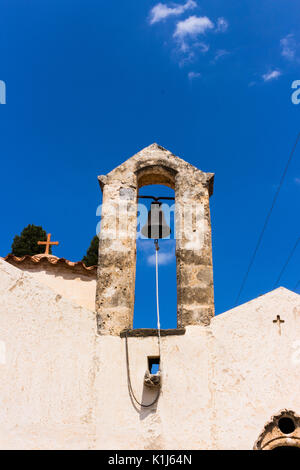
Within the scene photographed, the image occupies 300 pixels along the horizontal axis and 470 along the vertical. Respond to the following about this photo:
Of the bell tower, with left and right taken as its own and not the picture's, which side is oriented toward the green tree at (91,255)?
back

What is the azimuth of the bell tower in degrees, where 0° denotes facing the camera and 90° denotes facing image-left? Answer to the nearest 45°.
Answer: approximately 0°

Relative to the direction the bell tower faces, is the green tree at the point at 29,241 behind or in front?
behind
